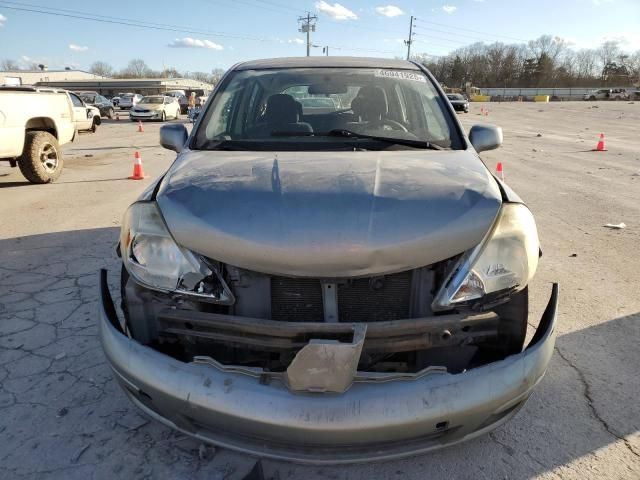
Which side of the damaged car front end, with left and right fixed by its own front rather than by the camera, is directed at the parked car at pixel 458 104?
back

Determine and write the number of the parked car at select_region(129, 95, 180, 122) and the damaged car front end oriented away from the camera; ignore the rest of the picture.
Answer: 0

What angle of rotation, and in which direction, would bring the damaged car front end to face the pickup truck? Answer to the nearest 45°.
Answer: approximately 135° to its right

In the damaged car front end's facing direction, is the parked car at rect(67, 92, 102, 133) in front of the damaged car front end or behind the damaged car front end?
behind

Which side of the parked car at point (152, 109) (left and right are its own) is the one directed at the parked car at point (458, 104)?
left

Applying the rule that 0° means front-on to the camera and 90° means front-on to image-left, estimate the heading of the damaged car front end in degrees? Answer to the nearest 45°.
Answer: approximately 0°

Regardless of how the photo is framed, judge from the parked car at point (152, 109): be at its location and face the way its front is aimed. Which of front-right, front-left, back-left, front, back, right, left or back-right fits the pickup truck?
front-left

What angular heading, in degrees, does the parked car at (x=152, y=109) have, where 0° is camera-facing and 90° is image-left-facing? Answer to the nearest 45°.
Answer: approximately 45°

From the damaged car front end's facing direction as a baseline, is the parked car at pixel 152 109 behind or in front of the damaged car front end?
behind
